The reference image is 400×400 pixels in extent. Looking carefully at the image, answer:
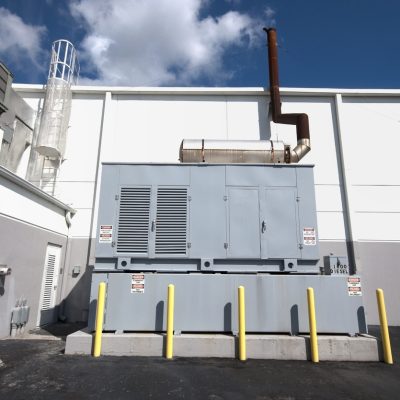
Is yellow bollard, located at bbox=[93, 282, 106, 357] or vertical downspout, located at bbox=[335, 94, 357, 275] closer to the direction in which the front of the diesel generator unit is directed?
the yellow bollard

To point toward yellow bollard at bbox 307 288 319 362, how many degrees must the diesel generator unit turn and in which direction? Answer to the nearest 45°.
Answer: approximately 90° to its left

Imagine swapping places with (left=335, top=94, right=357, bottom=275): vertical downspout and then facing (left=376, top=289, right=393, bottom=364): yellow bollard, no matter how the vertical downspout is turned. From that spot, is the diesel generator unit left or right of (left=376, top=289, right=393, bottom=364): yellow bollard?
right

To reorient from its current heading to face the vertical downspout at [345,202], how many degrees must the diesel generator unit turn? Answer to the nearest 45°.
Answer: approximately 135° to its left

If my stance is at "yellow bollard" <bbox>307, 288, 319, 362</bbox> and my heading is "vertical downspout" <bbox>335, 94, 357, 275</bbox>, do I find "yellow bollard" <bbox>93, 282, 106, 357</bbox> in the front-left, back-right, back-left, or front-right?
back-left

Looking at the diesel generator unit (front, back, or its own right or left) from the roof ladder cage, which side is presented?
right

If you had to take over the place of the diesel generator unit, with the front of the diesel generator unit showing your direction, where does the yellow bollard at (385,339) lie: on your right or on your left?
on your left

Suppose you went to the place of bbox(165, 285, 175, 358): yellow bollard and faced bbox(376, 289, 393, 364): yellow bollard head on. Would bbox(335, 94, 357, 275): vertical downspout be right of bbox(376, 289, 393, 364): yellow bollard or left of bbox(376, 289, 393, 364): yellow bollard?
left

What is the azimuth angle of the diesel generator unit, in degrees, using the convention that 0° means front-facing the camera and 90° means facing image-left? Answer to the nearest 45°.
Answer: approximately 0°
